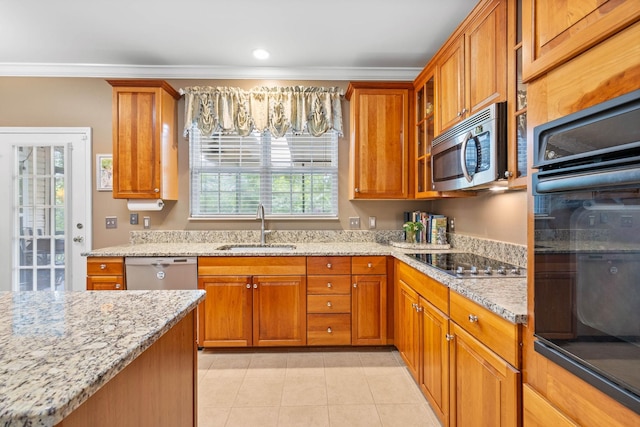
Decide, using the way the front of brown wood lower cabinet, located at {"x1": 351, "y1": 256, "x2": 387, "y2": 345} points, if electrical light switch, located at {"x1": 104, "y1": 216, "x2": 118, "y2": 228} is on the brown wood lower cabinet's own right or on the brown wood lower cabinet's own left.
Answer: on the brown wood lower cabinet's own right

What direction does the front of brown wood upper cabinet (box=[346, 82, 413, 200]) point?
toward the camera

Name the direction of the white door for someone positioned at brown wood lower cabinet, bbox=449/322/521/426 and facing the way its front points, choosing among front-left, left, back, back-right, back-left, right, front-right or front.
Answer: front-right

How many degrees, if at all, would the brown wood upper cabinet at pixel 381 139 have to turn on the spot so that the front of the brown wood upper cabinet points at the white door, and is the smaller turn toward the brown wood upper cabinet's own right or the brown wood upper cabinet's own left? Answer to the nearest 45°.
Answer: approximately 90° to the brown wood upper cabinet's own right

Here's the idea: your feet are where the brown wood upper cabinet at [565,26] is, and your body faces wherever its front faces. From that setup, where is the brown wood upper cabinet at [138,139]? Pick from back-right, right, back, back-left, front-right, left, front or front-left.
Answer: front-right

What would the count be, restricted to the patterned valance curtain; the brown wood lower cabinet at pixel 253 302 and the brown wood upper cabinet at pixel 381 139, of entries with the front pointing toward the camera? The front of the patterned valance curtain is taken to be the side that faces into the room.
3

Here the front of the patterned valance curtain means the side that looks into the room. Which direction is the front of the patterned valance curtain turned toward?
toward the camera

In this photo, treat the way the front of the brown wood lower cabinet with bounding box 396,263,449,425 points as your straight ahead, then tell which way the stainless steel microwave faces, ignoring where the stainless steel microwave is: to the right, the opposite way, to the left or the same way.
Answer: the same way

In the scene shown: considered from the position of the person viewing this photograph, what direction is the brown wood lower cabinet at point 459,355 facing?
facing the viewer and to the left of the viewer

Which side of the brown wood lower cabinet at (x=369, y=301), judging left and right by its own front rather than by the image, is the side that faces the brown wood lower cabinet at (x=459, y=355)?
front

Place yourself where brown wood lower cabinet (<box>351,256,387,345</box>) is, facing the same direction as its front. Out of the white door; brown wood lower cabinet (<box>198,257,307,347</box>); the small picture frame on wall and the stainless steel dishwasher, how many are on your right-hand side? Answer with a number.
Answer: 4

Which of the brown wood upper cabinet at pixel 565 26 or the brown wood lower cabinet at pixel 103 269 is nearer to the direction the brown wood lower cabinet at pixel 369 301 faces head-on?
the brown wood upper cabinet

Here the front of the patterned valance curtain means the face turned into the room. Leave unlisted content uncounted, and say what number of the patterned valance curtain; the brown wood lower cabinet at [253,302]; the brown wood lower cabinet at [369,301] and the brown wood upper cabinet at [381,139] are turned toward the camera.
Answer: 4

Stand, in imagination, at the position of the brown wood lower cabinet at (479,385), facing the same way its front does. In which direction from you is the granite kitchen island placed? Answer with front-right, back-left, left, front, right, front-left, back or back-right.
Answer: front

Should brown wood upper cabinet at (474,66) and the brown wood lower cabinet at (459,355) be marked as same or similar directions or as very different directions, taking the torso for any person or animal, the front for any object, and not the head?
same or similar directions

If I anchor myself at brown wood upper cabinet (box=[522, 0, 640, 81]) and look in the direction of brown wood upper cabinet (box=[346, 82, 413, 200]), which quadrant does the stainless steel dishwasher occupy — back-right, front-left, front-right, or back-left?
front-left

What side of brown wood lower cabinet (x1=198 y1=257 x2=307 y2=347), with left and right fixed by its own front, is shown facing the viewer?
front

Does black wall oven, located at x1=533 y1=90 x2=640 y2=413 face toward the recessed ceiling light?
no

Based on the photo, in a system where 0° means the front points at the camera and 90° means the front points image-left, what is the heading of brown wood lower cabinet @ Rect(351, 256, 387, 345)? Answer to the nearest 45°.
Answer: approximately 0°

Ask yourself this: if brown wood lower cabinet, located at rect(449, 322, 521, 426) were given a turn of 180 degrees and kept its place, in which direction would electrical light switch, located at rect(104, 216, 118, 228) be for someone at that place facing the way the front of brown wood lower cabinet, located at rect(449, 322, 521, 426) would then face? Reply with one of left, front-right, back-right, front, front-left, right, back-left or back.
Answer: back-left
